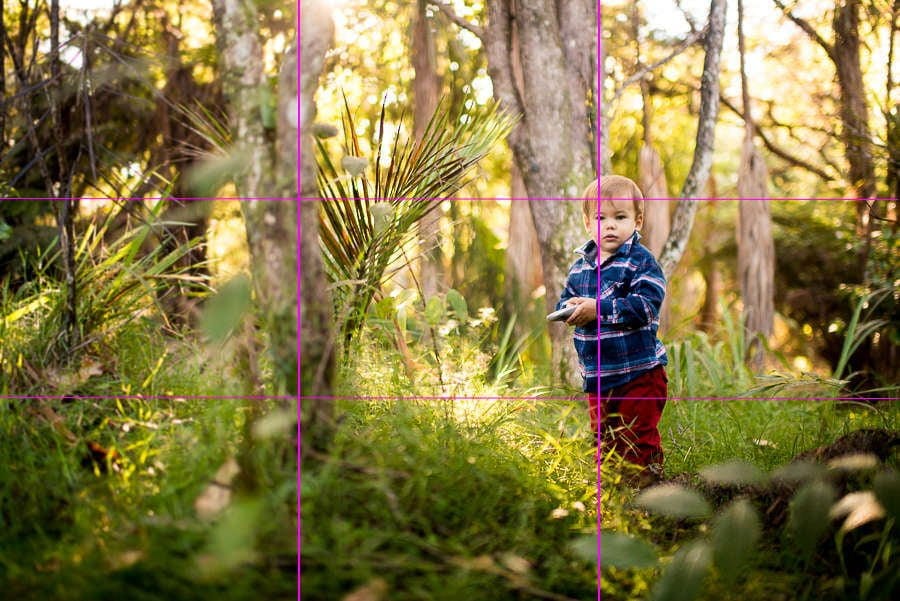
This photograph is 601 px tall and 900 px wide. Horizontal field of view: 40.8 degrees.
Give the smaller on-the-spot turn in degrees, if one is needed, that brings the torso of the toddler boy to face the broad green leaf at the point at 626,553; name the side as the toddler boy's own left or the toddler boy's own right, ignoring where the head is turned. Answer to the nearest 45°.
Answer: approximately 45° to the toddler boy's own left

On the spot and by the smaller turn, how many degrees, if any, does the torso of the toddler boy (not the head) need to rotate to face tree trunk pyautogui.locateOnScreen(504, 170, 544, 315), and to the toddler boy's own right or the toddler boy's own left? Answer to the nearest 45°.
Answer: approximately 135° to the toddler boy's own right

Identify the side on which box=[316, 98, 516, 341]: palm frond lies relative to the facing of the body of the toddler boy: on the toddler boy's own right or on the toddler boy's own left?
on the toddler boy's own right

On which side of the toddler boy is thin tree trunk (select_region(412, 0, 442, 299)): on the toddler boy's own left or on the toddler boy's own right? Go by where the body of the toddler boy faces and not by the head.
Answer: on the toddler boy's own right

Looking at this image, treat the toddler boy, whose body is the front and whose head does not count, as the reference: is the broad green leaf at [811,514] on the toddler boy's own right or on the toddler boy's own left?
on the toddler boy's own left

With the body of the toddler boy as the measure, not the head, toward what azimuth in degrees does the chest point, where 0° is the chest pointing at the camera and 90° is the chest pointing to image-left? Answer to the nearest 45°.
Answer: approximately 45°

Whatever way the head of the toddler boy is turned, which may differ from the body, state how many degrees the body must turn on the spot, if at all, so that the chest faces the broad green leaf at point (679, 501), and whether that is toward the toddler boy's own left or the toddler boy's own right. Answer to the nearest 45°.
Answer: approximately 45° to the toddler boy's own left

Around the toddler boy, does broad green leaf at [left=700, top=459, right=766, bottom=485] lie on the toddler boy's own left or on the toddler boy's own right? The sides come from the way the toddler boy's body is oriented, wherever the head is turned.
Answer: on the toddler boy's own left

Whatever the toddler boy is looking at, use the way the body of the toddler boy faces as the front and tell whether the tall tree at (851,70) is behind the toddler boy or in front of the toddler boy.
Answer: behind
